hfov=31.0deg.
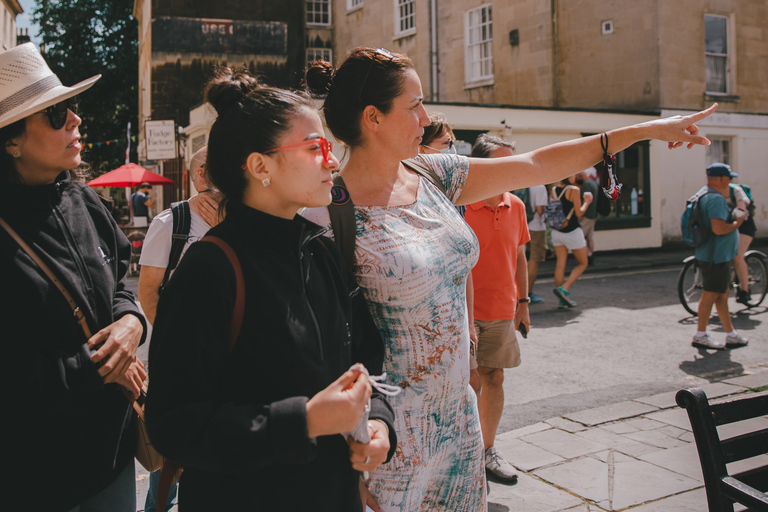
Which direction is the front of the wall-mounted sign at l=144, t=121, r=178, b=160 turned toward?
toward the camera

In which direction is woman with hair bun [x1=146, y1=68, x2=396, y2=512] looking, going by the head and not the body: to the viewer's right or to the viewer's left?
to the viewer's right

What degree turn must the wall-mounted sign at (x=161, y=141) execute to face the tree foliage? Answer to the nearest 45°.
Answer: approximately 180°

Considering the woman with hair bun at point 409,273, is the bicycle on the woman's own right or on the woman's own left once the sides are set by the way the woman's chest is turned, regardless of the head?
on the woman's own left

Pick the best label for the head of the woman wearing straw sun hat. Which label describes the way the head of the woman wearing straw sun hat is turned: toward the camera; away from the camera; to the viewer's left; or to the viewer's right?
to the viewer's right

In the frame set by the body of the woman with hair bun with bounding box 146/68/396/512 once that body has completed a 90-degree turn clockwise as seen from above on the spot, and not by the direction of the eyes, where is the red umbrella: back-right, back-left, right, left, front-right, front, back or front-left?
back-right

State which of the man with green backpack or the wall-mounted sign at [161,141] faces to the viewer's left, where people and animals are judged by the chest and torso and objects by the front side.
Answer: the man with green backpack

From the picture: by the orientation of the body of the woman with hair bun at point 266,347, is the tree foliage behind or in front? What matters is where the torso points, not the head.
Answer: behind

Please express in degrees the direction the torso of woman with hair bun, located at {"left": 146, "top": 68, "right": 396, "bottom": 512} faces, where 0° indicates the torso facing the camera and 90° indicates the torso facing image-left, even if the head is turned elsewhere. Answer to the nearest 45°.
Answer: approximately 315°

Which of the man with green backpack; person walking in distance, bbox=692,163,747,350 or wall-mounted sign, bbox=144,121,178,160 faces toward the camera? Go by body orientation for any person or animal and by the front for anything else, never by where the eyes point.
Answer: the wall-mounted sign

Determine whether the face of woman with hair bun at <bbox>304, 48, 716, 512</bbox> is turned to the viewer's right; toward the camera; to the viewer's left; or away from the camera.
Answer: to the viewer's right

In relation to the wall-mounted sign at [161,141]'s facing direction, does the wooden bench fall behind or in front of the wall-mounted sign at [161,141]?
in front
